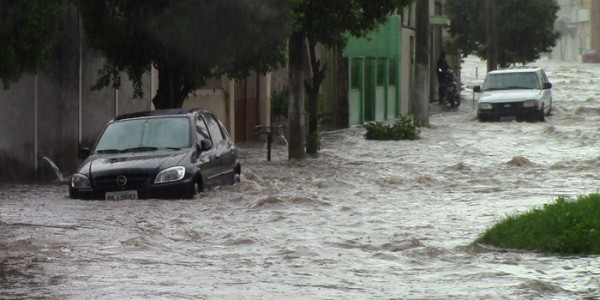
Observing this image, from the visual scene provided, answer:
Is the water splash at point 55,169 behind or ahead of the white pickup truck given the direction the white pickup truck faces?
ahead

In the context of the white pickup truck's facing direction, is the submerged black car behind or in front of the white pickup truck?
in front

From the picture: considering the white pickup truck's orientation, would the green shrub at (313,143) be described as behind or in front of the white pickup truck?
in front

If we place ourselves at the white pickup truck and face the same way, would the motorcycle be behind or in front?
behind

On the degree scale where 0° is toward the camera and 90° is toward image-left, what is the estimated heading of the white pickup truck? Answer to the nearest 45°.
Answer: approximately 0°

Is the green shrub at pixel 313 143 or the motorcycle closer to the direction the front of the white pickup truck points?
the green shrub

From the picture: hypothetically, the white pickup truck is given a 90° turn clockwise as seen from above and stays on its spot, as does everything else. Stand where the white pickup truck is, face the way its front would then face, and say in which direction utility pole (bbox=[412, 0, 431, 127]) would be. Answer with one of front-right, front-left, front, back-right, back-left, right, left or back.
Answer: front-left
